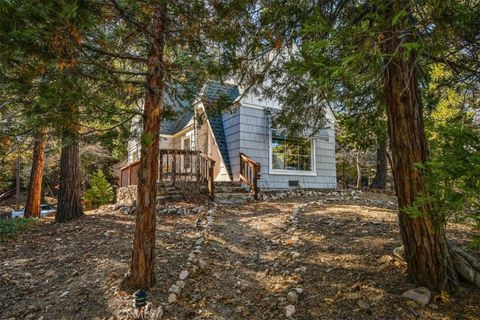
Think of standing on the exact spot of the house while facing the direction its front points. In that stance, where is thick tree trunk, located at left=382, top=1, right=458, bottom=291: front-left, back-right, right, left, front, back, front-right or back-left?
front-left

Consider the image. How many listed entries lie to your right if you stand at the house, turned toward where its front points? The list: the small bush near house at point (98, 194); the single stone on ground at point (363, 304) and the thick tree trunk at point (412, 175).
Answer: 1

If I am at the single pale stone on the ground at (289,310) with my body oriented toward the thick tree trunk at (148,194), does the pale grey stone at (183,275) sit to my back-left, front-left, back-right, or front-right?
front-right

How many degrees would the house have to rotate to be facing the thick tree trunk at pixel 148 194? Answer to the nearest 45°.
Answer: approximately 45° to its left

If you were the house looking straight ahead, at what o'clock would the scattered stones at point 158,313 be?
The scattered stones is roughly at 11 o'clock from the house.

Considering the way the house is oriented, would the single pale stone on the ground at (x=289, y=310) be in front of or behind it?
in front

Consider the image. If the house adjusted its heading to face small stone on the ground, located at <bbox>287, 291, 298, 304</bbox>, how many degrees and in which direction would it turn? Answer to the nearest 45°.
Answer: approximately 45° to its left

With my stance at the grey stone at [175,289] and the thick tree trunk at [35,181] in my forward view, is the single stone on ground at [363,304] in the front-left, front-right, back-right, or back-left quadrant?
back-right

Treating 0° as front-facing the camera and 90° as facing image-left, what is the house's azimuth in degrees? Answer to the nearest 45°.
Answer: approximately 45°

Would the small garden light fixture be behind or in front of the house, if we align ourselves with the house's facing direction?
in front

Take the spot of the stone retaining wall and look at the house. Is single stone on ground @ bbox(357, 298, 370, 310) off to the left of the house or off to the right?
right

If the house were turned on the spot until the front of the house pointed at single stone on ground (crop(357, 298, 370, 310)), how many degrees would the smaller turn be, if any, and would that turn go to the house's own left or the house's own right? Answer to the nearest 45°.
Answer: approximately 45° to the house's own left

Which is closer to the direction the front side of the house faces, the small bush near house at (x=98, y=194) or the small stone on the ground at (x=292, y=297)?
the small stone on the ground

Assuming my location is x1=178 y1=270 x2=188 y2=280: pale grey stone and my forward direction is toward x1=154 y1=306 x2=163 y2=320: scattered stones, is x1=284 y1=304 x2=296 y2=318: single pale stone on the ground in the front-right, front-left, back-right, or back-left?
front-left

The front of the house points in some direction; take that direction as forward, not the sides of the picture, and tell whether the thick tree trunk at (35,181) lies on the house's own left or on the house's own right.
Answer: on the house's own right

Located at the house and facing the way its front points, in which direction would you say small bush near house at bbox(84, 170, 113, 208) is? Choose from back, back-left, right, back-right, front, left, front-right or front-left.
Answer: right

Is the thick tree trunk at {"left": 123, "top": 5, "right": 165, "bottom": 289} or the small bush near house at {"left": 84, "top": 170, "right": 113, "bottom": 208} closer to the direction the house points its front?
the thick tree trunk

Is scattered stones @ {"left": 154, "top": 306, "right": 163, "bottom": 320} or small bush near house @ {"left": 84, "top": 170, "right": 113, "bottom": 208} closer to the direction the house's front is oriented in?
the scattered stones
